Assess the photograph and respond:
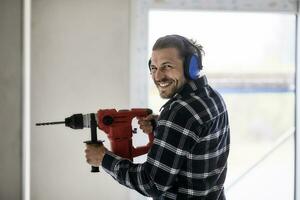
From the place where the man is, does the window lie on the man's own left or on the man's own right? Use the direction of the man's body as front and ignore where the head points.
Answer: on the man's own right

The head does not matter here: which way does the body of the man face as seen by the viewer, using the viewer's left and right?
facing away from the viewer and to the left of the viewer
